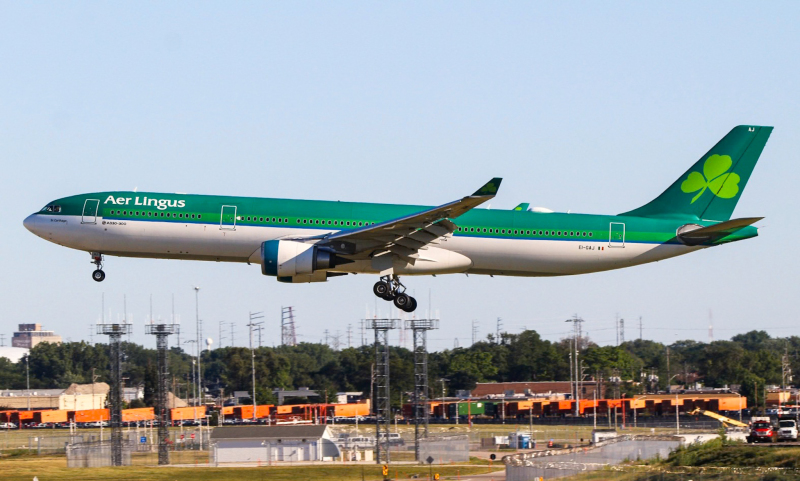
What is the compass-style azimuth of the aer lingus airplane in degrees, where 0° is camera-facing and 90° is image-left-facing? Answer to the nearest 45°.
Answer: approximately 90°
